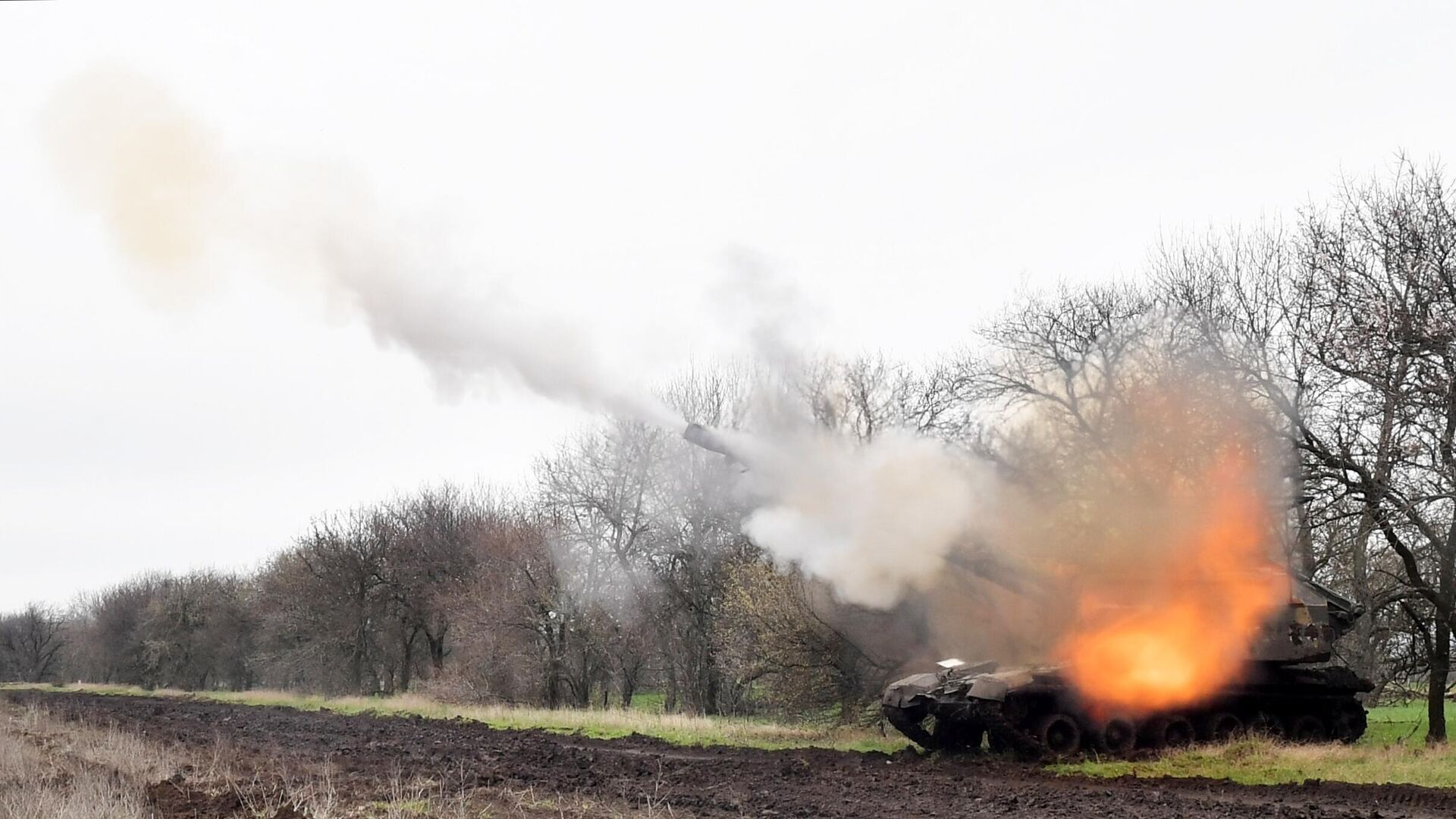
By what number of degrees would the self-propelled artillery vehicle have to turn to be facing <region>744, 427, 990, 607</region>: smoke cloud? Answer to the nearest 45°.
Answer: approximately 45° to its right

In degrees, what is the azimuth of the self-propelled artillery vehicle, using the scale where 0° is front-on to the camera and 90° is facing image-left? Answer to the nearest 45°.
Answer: approximately 45°
